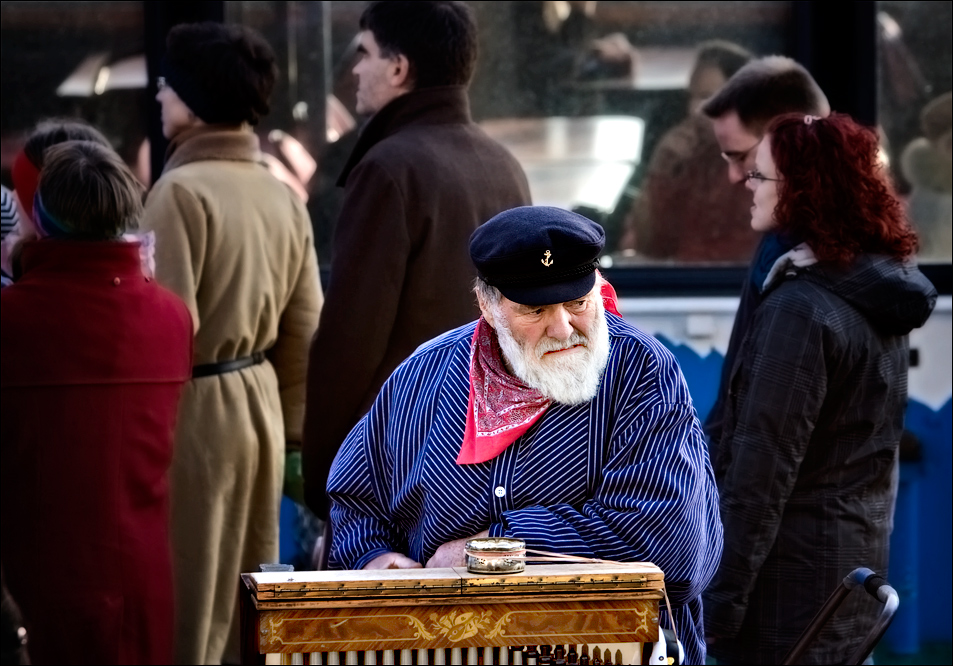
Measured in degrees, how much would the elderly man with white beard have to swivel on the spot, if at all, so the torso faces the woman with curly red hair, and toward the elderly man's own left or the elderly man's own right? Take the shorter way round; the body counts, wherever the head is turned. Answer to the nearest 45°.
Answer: approximately 135° to the elderly man's own left

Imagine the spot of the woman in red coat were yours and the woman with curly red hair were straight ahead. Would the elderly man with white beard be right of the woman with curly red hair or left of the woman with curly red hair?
right

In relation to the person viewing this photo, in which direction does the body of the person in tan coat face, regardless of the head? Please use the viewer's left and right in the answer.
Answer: facing away from the viewer and to the left of the viewer

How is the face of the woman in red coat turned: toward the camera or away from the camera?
away from the camera

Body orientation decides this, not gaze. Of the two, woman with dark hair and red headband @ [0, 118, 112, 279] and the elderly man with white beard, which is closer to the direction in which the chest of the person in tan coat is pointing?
the woman with dark hair and red headband

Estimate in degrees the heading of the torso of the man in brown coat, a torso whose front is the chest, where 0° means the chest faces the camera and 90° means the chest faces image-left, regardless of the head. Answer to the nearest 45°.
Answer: approximately 135°

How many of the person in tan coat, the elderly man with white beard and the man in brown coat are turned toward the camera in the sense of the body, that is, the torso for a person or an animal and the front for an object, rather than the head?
1

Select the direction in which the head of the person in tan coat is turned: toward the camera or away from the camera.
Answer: away from the camera

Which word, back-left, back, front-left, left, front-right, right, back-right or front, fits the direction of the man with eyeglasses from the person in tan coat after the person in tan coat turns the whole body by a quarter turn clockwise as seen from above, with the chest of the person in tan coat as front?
front-right

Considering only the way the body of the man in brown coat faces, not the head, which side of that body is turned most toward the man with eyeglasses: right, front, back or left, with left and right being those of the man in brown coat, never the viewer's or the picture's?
right

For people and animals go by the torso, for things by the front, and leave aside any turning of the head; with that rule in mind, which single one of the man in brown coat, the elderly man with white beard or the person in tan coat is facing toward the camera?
the elderly man with white beard
